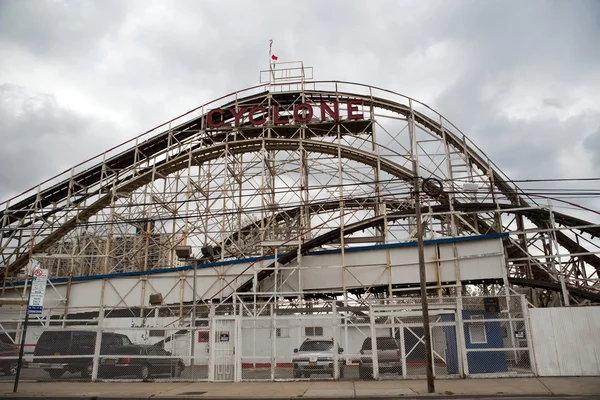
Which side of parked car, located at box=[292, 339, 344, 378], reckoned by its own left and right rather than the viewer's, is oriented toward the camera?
front

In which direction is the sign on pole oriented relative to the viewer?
toward the camera

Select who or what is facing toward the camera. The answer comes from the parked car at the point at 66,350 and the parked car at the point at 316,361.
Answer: the parked car at the point at 316,361

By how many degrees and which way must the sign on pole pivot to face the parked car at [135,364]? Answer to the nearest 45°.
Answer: approximately 135° to its left

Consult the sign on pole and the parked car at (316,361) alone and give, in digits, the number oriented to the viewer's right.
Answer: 0

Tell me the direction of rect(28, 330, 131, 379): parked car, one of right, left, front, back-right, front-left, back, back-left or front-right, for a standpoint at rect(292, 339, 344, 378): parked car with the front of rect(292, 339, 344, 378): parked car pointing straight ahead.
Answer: right

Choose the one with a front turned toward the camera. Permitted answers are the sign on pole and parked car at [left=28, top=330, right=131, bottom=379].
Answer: the sign on pole
